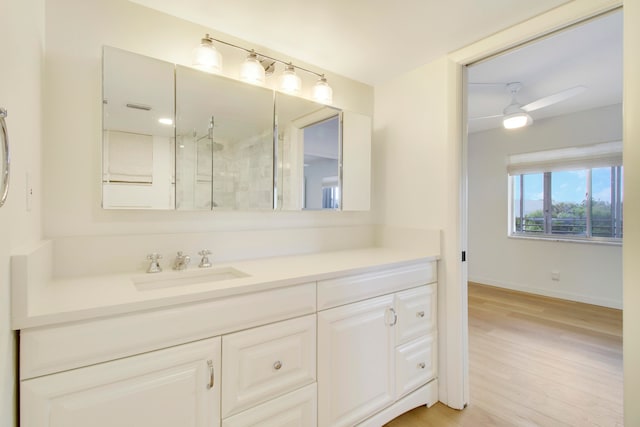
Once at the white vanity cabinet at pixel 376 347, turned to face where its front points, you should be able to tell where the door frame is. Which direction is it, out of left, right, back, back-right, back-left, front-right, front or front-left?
left

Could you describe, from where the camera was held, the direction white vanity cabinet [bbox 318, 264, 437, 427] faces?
facing the viewer and to the right of the viewer

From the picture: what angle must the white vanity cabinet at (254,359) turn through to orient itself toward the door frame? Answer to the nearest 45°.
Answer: approximately 45° to its left

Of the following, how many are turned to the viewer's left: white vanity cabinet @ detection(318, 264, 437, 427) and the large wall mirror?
0

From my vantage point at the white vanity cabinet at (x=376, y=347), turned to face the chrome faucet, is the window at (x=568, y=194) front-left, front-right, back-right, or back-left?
back-right

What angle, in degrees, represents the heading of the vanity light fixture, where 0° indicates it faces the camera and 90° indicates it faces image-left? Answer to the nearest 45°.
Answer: approximately 315°
